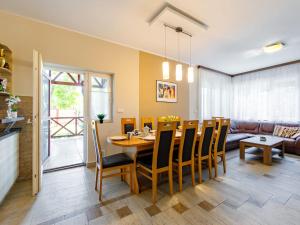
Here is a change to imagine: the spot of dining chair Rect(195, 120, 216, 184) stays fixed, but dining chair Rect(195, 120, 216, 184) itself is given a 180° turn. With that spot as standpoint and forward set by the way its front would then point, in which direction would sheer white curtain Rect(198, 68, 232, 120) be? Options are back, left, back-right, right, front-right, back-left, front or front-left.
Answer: back-left

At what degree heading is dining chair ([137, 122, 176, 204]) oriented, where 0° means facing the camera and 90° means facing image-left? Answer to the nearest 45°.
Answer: approximately 135°

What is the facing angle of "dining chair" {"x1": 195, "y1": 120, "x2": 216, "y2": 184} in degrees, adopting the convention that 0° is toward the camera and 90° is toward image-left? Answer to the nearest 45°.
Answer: approximately 135°

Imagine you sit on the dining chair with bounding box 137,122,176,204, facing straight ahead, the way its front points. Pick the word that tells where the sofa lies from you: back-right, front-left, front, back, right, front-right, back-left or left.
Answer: right

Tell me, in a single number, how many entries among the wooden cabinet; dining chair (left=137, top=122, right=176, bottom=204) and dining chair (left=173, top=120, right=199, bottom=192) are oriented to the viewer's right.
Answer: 1

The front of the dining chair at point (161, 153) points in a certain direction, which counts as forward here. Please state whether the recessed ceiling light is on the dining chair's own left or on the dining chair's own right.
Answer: on the dining chair's own right

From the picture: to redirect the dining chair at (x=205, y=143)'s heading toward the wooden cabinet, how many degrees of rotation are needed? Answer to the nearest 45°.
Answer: approximately 90° to its left

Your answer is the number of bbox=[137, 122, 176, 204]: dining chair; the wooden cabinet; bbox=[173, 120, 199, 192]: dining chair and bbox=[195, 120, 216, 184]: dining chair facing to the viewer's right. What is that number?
1

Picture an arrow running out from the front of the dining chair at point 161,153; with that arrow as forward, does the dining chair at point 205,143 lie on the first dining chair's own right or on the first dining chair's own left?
on the first dining chair's own right

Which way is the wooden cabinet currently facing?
to the viewer's right

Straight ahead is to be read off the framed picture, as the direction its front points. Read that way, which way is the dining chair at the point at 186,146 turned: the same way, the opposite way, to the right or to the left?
the opposite way

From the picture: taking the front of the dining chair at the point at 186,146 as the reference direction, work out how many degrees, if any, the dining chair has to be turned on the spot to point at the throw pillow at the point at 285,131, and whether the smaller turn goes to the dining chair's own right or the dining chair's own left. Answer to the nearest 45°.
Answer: approximately 90° to the dining chair's own right

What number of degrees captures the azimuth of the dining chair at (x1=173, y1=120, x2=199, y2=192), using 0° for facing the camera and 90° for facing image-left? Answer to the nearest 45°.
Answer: approximately 135°

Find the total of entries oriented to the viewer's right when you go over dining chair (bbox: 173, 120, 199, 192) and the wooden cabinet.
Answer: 1

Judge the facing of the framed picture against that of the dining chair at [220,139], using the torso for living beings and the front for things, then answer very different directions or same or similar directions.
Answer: very different directions
